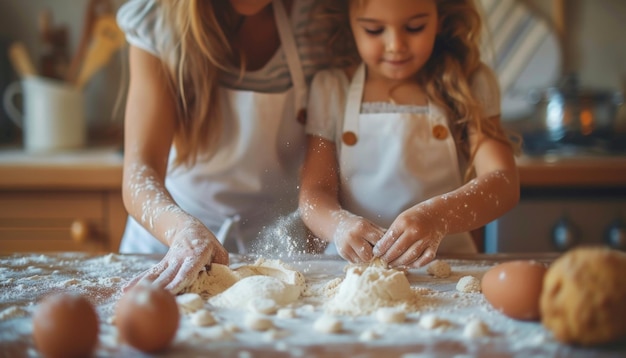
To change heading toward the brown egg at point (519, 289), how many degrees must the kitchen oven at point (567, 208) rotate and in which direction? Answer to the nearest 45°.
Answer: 0° — it already faces it

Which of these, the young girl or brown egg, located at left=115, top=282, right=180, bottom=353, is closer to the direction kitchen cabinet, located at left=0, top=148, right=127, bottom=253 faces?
the brown egg

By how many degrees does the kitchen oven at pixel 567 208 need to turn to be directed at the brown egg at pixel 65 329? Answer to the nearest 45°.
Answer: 0° — it already faces it

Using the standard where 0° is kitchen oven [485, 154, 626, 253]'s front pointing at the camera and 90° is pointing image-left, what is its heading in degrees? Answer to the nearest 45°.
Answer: approximately 0°

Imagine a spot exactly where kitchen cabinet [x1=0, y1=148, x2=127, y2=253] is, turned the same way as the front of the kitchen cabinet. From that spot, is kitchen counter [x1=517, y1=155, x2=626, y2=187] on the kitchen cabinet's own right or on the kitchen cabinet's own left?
on the kitchen cabinet's own left
